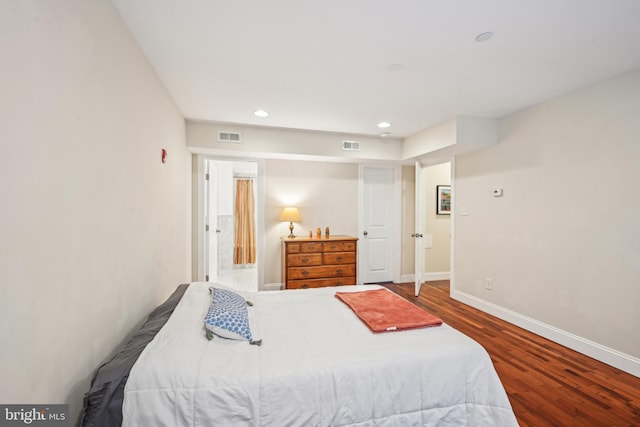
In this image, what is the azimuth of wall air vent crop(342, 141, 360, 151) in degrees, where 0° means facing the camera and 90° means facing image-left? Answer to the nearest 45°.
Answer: approximately 0°

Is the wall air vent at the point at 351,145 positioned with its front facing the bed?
yes

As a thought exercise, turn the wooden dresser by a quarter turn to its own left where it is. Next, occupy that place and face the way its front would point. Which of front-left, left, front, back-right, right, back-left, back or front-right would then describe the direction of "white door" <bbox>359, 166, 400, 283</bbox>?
front-left

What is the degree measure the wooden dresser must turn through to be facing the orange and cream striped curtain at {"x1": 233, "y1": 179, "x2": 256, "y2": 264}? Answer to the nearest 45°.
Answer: approximately 135° to its right

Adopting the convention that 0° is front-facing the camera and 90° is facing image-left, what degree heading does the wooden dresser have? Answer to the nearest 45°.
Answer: approximately 0°

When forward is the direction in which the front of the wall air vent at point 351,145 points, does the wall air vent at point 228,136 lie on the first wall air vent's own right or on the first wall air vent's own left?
on the first wall air vent's own right

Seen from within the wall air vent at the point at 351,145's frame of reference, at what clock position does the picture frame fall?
The picture frame is roughly at 8 o'clock from the wall air vent.

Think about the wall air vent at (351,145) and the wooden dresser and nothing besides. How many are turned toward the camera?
2

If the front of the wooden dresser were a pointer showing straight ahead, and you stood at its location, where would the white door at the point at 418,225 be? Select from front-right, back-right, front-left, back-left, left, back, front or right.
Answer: left

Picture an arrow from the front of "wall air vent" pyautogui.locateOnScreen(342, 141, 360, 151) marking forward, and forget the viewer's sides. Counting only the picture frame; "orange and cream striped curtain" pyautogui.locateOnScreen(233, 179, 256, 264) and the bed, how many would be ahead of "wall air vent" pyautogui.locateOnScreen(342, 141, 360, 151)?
1
